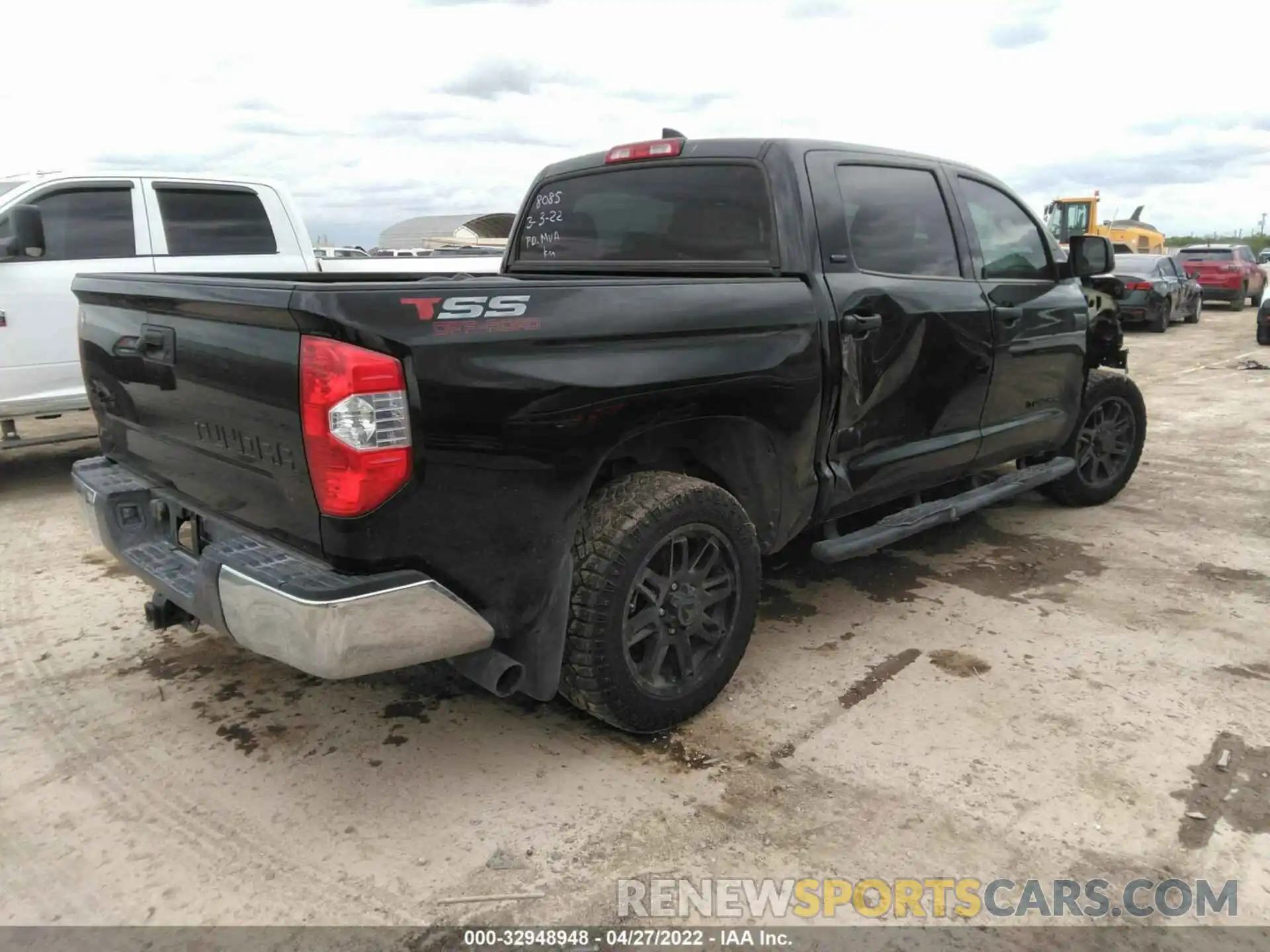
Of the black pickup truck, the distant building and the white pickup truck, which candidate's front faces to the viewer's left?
the white pickup truck

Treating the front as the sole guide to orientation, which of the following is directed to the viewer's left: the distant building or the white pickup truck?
the white pickup truck

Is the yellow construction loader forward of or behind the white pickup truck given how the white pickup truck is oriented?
behind

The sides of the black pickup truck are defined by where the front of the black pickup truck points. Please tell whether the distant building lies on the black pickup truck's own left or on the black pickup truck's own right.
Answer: on the black pickup truck's own left

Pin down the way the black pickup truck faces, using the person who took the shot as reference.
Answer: facing away from the viewer and to the right of the viewer

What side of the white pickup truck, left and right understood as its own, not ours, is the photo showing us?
left

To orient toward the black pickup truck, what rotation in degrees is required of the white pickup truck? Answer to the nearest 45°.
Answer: approximately 90° to its left

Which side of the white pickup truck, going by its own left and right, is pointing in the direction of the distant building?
right

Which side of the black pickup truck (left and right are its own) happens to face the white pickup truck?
left
